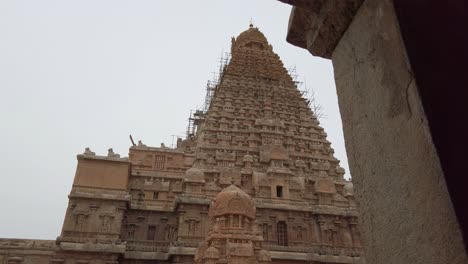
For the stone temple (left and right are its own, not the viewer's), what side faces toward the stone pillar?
left

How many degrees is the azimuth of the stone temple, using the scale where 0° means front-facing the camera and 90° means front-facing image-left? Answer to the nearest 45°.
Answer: approximately 90°
